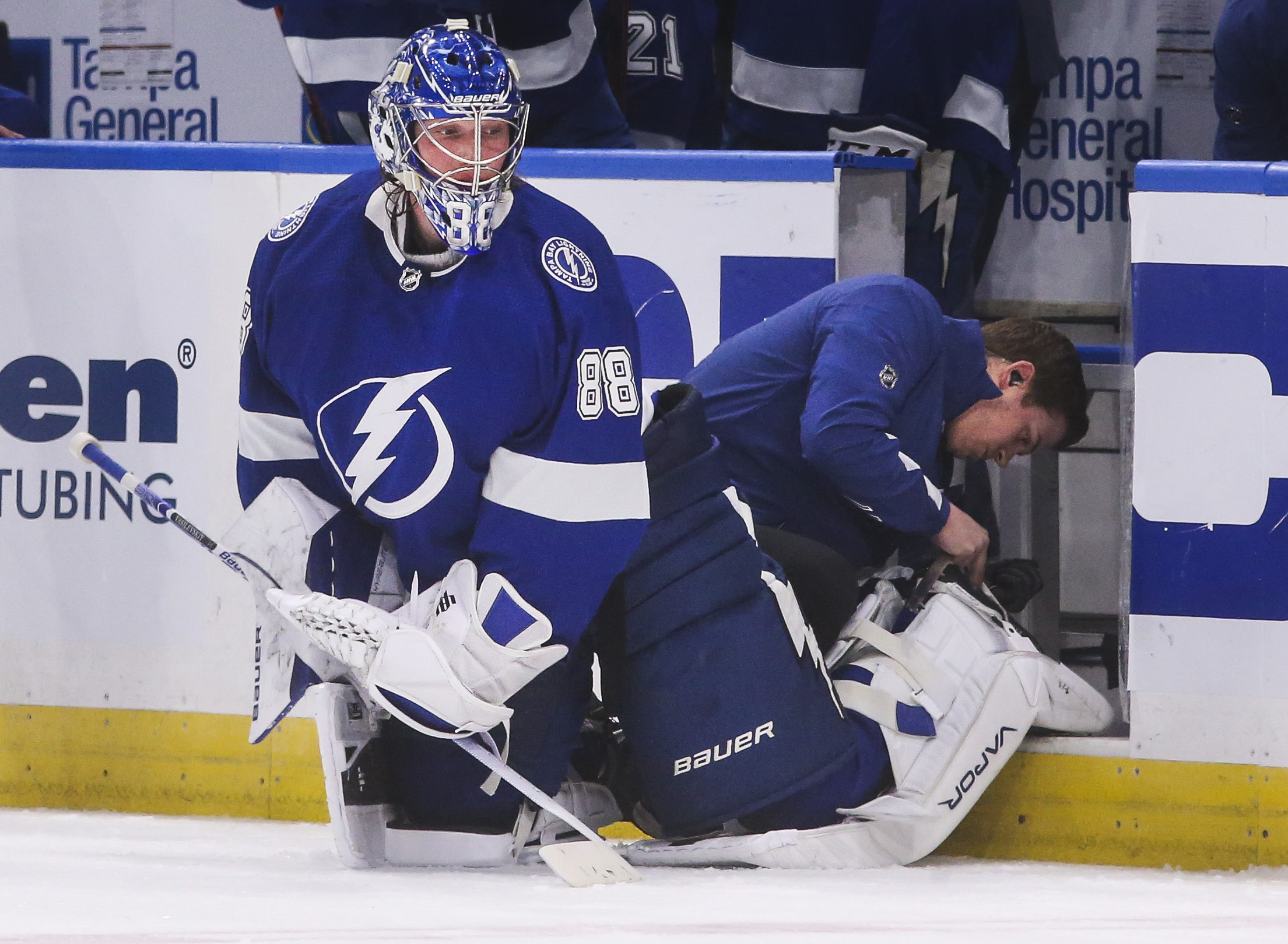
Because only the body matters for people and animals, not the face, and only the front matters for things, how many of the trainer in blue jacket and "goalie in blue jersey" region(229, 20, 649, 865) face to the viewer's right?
1

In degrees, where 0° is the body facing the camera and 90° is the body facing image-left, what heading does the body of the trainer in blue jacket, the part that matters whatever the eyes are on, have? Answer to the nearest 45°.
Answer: approximately 270°

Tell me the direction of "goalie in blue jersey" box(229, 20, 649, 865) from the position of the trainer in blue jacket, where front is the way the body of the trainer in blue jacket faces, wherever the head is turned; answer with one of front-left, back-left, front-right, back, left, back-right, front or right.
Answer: back-right

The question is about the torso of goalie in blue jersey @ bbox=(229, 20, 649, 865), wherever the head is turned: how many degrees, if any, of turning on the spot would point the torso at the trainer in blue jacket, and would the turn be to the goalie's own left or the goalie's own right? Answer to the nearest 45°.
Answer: approximately 180°

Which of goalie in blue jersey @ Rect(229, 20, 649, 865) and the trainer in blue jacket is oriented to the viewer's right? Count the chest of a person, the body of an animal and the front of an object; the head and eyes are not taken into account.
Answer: the trainer in blue jacket
